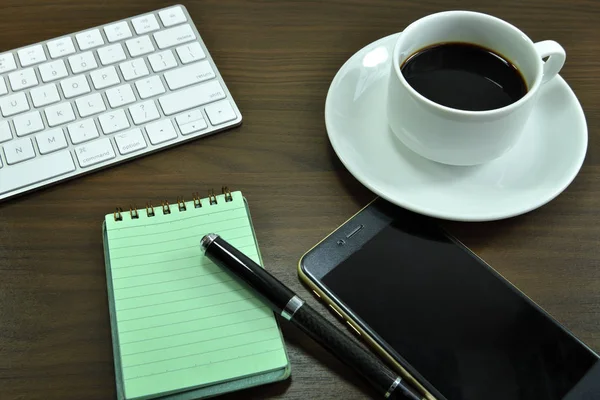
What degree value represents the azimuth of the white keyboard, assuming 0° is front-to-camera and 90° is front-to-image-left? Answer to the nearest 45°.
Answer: approximately 0°
